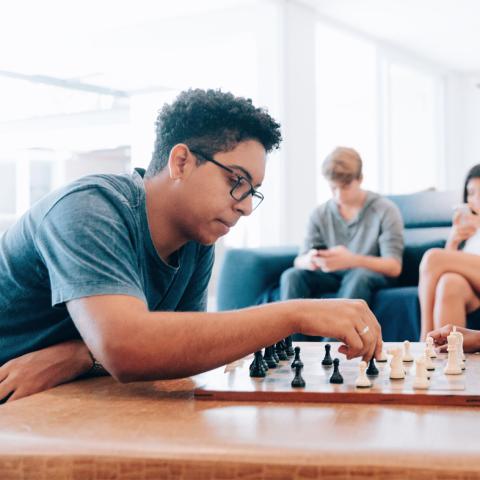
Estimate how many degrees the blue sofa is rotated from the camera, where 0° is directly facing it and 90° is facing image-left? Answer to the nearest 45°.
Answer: approximately 0°

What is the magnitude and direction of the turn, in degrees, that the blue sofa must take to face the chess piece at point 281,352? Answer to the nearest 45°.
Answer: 0° — it already faces it

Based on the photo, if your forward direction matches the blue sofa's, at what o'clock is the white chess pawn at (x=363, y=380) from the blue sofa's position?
The white chess pawn is roughly at 12 o'clock from the blue sofa.

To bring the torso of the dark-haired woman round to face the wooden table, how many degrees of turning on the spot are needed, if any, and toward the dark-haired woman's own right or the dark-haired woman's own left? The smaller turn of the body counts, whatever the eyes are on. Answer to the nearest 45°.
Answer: approximately 45° to the dark-haired woman's own left

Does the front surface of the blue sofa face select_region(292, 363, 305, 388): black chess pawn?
yes

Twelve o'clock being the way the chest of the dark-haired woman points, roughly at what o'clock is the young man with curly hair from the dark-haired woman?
The young man with curly hair is roughly at 11 o'clock from the dark-haired woman.

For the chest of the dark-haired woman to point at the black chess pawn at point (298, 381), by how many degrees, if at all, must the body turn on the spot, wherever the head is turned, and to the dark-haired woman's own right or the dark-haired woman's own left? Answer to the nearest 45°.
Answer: approximately 45° to the dark-haired woman's own left

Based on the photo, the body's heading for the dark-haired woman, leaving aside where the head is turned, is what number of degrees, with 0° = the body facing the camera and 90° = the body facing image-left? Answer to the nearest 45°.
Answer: approximately 45°

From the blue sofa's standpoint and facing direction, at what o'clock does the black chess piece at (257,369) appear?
The black chess piece is roughly at 12 o'clock from the blue sofa.

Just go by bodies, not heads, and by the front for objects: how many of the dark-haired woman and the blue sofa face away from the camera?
0

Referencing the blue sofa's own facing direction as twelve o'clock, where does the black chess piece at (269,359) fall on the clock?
The black chess piece is roughly at 12 o'clock from the blue sofa.

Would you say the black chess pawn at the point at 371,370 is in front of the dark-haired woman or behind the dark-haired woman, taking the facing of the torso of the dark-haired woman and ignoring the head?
in front
